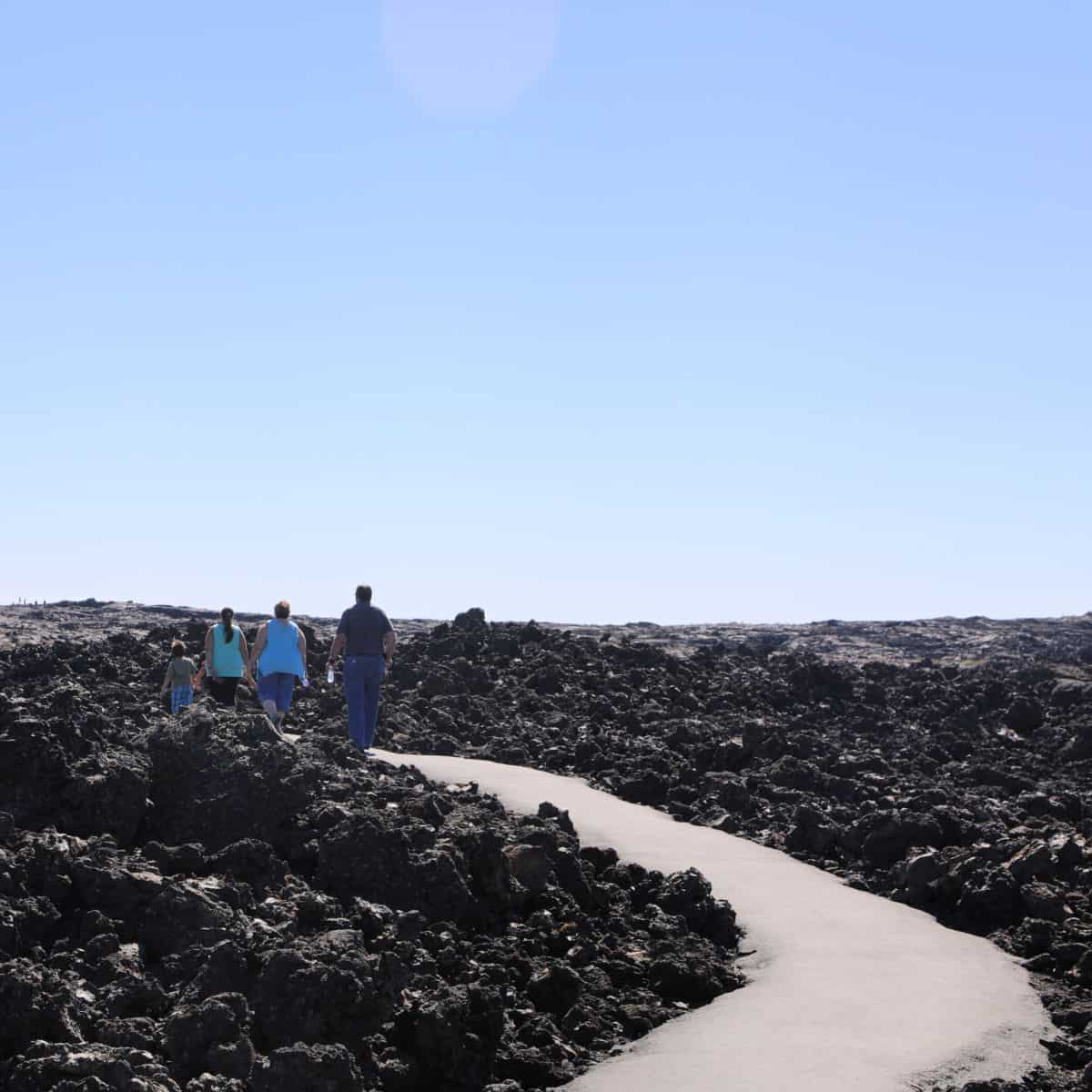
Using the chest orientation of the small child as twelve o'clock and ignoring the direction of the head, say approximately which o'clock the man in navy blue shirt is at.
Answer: The man in navy blue shirt is roughly at 4 o'clock from the small child.

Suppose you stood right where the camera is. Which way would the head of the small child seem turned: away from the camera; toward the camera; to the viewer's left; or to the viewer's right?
away from the camera

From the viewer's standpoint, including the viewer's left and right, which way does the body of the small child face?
facing away from the viewer

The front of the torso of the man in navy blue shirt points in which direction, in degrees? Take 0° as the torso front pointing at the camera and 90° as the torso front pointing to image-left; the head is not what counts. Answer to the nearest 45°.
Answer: approximately 180°

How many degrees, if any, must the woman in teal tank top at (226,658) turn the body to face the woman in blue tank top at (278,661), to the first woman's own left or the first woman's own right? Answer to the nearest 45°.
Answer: approximately 135° to the first woman's own right

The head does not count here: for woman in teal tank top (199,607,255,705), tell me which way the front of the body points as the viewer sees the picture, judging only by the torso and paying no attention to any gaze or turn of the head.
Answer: away from the camera

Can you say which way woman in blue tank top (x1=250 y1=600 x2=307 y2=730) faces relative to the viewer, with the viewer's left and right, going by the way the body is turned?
facing away from the viewer

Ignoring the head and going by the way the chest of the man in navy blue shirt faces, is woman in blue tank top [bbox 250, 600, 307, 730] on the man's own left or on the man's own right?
on the man's own left

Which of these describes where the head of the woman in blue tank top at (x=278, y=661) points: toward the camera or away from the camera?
away from the camera

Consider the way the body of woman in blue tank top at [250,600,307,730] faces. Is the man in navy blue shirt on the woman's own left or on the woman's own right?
on the woman's own right

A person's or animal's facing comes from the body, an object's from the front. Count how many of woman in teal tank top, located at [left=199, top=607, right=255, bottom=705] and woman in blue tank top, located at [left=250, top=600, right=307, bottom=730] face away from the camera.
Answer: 2
